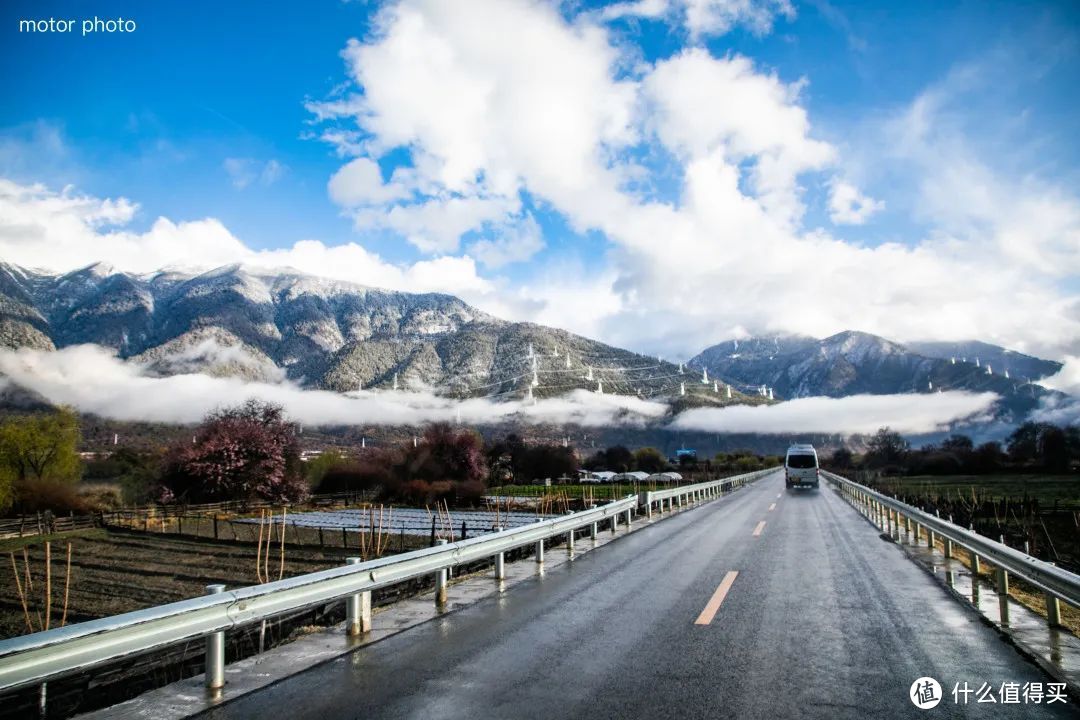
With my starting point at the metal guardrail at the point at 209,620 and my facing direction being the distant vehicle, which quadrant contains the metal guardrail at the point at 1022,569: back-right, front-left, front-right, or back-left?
front-right

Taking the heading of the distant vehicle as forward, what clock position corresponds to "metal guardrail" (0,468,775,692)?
The metal guardrail is roughly at 6 o'clock from the distant vehicle.

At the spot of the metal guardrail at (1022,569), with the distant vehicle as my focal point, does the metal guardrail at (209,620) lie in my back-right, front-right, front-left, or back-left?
back-left

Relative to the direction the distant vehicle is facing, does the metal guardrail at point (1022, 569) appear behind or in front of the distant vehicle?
behind

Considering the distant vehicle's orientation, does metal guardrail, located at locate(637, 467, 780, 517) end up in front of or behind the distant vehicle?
behind

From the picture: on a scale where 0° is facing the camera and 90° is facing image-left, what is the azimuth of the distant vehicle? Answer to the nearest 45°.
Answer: approximately 180°
